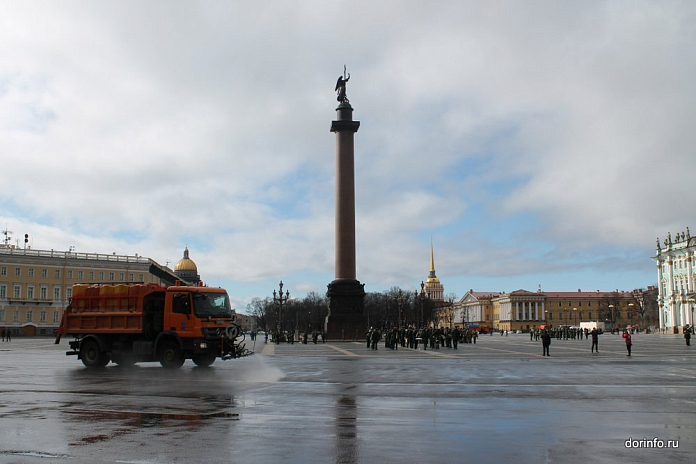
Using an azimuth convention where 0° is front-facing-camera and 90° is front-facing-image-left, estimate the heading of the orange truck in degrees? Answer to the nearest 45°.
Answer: approximately 315°
